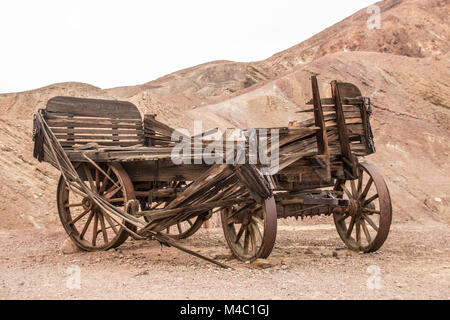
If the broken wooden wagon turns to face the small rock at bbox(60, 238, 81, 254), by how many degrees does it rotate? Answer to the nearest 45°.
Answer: approximately 180°

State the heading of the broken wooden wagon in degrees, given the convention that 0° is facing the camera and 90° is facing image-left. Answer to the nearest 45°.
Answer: approximately 315°
